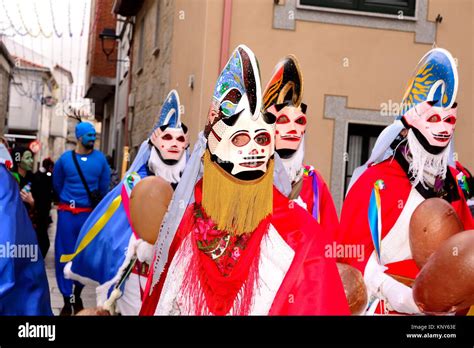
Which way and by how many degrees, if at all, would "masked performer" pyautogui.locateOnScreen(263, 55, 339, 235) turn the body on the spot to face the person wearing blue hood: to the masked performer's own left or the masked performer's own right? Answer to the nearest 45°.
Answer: approximately 135° to the masked performer's own right

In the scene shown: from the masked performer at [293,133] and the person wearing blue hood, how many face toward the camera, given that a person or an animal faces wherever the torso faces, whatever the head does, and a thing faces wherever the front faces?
2

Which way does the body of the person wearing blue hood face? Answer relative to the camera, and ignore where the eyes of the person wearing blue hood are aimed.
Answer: toward the camera

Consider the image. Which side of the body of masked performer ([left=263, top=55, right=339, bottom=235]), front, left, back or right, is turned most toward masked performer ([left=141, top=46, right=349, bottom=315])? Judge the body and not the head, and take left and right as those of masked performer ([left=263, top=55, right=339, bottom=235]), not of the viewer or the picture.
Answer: front

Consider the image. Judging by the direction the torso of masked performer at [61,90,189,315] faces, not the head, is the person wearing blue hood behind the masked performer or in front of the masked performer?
behind

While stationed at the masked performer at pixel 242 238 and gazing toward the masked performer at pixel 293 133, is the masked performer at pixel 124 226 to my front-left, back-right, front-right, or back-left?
front-left

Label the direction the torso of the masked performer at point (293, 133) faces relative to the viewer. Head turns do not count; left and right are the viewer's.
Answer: facing the viewer

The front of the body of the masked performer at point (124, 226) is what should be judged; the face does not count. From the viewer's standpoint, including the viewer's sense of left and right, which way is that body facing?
facing the viewer and to the right of the viewer

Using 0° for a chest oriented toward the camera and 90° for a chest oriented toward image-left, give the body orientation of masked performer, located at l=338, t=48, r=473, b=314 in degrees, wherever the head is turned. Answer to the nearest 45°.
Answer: approximately 315°

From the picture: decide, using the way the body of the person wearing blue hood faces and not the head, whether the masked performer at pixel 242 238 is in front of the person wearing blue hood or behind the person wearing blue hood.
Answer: in front

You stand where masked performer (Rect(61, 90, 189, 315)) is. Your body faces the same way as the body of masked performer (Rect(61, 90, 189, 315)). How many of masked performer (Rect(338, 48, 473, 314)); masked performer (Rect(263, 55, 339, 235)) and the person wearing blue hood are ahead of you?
2

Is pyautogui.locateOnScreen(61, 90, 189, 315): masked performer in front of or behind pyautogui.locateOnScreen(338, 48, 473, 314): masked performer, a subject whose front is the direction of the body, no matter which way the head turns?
behind
